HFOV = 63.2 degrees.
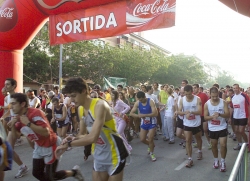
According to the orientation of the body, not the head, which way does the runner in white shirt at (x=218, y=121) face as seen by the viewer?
toward the camera

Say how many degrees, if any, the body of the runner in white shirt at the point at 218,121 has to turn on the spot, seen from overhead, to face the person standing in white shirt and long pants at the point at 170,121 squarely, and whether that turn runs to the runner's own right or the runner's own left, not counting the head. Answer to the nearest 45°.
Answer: approximately 135° to the runner's own right

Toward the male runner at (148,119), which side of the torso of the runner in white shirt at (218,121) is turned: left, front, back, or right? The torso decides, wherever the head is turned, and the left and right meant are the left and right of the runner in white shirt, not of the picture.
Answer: right

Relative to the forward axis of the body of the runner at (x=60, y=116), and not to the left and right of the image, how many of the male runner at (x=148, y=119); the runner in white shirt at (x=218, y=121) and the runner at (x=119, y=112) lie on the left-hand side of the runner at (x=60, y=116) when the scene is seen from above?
3

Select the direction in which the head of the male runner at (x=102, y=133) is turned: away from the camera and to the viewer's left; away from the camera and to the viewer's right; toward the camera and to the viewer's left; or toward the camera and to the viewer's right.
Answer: toward the camera and to the viewer's left

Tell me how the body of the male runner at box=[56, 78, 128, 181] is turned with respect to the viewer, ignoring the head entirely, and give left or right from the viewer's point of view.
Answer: facing the viewer and to the left of the viewer

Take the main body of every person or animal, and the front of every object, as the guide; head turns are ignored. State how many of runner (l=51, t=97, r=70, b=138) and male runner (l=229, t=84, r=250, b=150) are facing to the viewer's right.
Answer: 0

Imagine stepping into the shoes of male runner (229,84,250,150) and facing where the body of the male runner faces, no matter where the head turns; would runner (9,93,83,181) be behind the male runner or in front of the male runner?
in front

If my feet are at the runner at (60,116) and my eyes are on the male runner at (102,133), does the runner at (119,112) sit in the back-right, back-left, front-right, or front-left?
front-left
